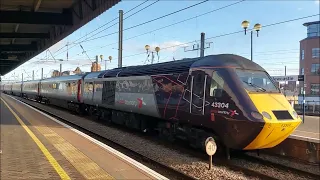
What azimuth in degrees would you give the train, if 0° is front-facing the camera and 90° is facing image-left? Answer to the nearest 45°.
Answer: approximately 315°
